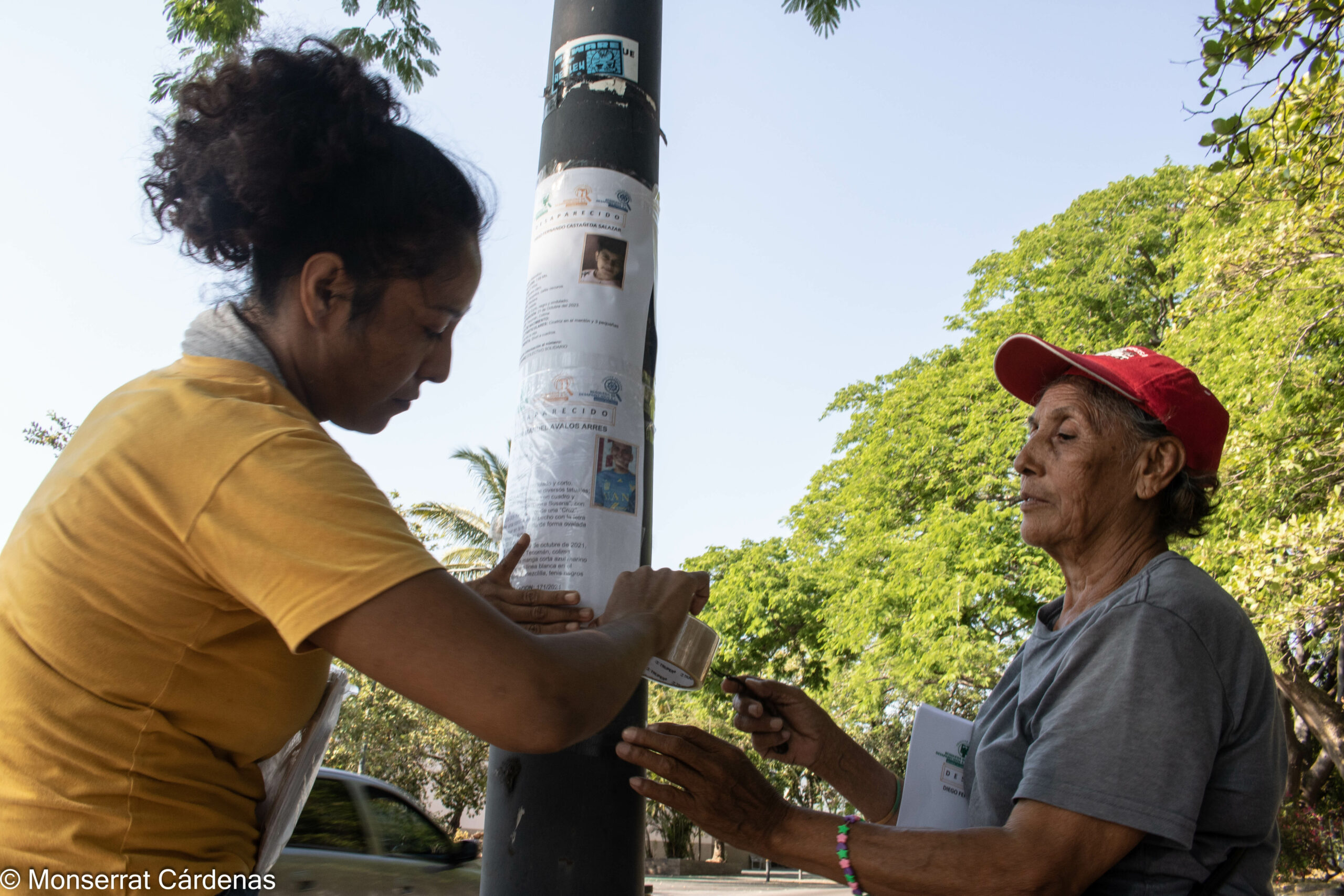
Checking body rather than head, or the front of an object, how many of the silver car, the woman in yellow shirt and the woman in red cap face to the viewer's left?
1

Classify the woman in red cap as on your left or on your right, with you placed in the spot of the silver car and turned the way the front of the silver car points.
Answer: on your right

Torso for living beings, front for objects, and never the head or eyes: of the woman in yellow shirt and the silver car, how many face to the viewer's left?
0

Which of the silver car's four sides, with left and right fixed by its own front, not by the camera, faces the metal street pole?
right

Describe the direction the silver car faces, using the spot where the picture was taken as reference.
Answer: facing to the right of the viewer

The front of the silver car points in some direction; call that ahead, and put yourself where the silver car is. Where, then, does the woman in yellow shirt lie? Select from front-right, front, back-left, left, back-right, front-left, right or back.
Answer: right

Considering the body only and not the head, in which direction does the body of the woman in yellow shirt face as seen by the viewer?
to the viewer's right

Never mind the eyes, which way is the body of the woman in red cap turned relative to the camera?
to the viewer's left

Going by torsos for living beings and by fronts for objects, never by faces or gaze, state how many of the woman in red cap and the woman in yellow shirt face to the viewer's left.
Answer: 1
